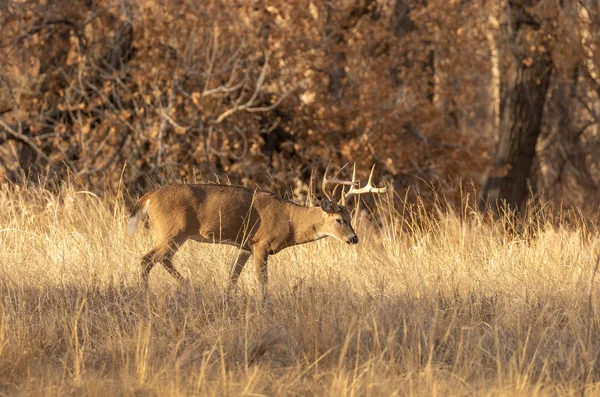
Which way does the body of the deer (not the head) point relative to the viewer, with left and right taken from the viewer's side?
facing to the right of the viewer
